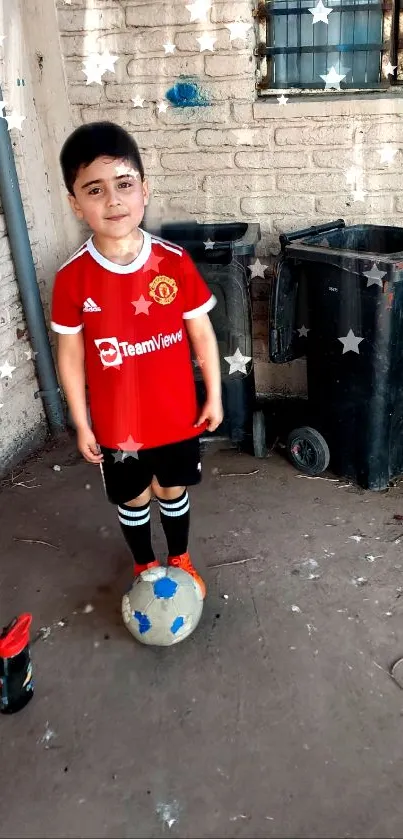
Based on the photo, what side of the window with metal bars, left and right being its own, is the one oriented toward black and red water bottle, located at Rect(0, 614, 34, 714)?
front

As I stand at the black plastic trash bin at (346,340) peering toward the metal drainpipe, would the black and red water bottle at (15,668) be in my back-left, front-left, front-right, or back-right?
front-left

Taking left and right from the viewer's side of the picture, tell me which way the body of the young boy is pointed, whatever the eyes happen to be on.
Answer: facing the viewer

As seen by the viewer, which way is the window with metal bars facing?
toward the camera

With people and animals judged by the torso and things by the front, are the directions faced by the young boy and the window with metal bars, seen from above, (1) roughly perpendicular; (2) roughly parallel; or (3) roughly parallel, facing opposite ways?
roughly parallel

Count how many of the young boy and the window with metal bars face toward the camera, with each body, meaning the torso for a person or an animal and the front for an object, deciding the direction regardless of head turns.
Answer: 2

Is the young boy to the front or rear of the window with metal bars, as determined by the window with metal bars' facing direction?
to the front

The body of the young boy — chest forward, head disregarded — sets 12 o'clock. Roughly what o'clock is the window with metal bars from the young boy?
The window with metal bars is roughly at 7 o'clock from the young boy.

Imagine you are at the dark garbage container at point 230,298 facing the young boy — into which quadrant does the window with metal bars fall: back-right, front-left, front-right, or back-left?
back-left
